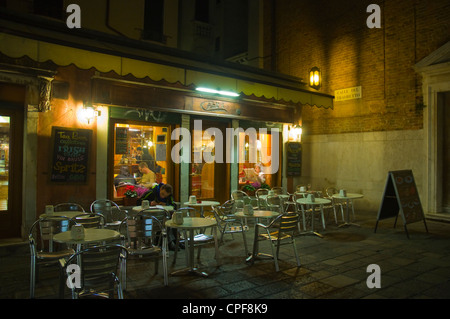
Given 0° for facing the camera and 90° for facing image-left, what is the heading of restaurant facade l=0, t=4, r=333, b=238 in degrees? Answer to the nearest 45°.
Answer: approximately 315°

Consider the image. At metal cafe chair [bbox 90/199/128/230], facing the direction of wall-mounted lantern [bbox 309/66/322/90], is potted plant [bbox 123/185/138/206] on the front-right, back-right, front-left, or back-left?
front-left

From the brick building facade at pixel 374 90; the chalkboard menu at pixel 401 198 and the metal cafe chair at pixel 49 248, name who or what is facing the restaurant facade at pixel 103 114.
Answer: the brick building facade at pixel 374 90

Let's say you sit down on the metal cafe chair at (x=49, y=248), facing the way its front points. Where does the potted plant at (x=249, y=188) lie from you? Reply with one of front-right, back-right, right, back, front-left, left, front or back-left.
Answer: left

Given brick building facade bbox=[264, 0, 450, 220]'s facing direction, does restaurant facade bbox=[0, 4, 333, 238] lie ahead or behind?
ahead

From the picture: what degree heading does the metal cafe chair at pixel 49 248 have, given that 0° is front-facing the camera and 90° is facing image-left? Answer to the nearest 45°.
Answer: approximately 315°

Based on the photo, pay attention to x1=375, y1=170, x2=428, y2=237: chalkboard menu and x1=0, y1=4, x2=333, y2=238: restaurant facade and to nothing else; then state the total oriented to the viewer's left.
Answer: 0

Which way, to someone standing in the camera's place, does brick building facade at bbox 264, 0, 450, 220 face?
facing the viewer and to the left of the viewer
